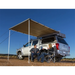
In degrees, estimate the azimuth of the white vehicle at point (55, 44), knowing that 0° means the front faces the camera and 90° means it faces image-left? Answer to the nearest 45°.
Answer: approximately 135°
